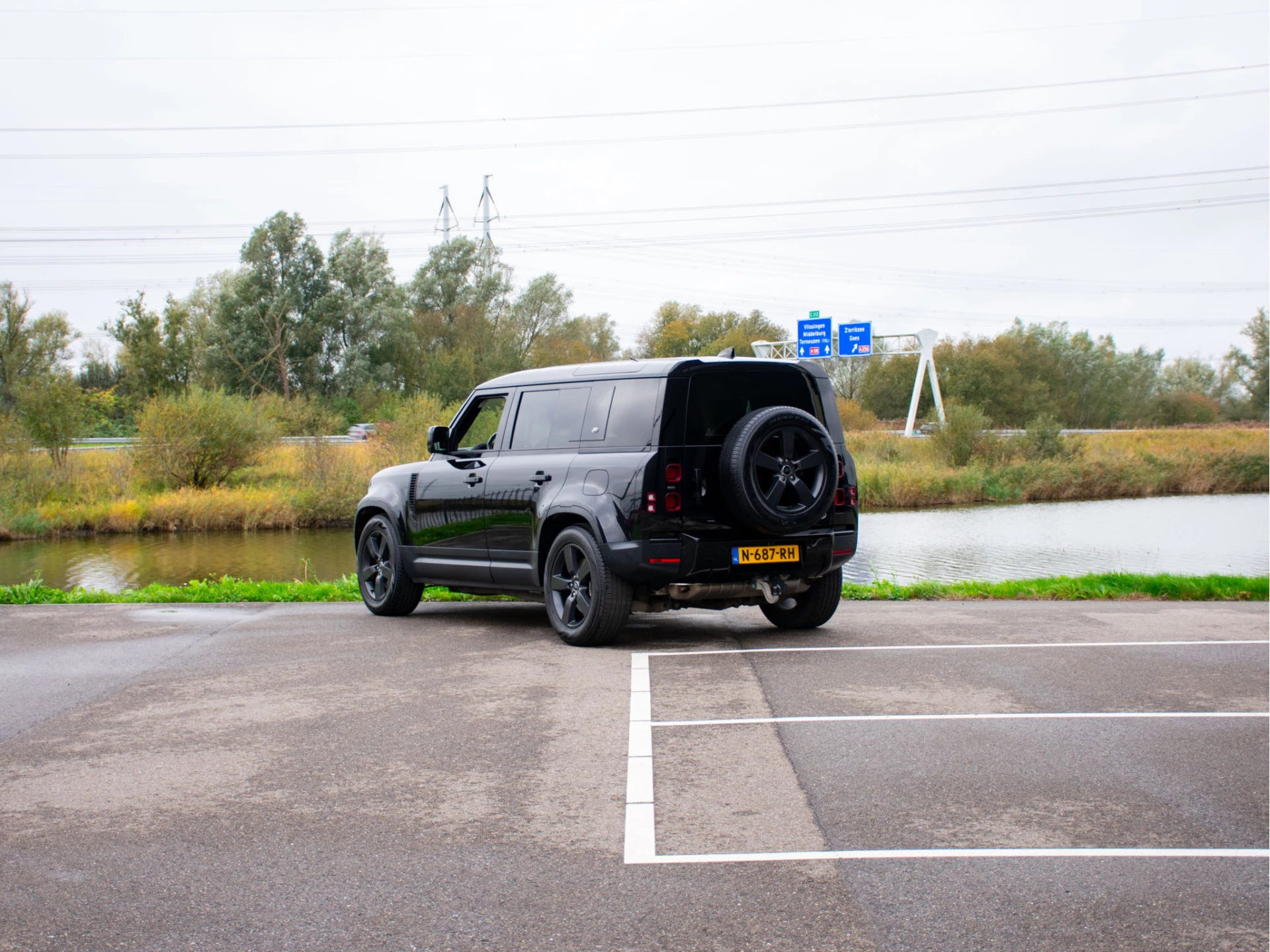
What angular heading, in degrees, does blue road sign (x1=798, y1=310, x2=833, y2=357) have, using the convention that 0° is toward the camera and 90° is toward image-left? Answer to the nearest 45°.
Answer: approximately 45°

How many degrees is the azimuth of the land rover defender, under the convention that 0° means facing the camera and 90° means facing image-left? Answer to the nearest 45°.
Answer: approximately 135°

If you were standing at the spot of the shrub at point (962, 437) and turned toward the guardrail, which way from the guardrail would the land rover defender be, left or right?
left

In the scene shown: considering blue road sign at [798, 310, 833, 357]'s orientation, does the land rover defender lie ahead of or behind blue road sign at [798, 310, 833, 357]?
ahead

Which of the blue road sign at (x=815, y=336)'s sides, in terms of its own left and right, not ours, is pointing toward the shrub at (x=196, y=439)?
front

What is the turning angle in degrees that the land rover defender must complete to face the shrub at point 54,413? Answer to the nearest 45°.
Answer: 0° — it already faces it

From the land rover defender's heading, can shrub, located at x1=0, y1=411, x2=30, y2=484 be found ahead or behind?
ahead

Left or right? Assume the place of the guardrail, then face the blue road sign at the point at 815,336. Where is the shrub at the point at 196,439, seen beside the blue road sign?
right

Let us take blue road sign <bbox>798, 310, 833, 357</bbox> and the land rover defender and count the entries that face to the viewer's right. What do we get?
0

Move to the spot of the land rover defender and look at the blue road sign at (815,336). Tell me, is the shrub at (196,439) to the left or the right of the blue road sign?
left

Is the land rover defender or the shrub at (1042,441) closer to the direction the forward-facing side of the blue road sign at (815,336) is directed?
the land rover defender
